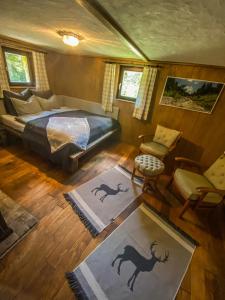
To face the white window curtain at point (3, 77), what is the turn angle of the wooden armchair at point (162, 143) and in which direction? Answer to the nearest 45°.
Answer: approximately 45° to its right

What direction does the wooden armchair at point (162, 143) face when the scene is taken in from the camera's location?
facing the viewer and to the left of the viewer

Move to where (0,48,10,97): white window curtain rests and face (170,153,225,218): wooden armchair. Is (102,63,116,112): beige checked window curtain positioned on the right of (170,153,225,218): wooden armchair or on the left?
left

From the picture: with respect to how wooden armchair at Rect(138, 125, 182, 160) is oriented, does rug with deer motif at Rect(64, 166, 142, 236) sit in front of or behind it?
in front

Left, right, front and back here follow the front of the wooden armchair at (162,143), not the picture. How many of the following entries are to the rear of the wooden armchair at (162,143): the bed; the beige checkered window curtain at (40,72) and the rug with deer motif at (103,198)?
0

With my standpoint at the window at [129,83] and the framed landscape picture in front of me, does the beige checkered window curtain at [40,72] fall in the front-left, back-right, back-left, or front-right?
back-right

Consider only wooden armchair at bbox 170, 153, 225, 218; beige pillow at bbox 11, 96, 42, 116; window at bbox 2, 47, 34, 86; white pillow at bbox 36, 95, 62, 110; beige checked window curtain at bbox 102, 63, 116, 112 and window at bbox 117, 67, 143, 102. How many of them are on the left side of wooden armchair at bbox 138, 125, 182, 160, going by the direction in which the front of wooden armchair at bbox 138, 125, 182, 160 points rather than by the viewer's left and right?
1

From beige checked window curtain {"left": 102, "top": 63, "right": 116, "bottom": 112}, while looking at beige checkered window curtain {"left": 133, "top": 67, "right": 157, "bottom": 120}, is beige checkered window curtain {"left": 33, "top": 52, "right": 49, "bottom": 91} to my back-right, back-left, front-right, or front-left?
back-right

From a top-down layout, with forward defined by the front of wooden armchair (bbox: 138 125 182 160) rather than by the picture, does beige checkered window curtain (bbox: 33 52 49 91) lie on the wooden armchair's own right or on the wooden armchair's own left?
on the wooden armchair's own right

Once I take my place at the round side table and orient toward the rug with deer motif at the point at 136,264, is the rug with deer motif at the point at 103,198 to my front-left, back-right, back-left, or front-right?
front-right

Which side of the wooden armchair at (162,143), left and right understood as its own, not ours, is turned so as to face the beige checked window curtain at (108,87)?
right

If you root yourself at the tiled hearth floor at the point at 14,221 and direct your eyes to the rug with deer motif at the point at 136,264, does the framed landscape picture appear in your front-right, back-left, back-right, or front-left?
front-left

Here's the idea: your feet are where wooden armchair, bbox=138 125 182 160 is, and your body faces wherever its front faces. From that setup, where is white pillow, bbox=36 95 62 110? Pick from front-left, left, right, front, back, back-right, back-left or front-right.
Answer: front-right

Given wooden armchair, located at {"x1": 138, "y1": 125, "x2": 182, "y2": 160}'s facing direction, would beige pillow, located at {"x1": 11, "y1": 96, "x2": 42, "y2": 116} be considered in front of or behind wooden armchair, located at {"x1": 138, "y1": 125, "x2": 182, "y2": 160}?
in front

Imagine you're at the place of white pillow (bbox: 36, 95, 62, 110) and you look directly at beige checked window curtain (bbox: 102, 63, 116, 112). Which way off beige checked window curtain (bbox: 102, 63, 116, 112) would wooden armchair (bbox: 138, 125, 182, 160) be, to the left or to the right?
right

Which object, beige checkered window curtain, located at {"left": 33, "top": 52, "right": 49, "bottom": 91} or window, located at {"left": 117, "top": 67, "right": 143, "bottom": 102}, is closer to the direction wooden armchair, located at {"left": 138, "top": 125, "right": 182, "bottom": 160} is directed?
the beige checkered window curtain

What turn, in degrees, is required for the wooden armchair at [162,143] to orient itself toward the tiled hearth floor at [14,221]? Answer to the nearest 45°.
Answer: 0° — it already faces it

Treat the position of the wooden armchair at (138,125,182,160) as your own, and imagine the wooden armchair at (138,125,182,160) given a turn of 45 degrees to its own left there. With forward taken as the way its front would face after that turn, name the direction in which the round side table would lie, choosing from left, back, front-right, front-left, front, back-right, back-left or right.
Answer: front
